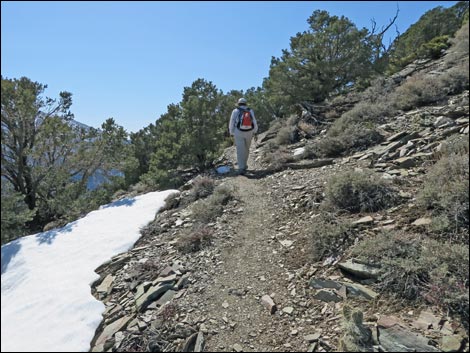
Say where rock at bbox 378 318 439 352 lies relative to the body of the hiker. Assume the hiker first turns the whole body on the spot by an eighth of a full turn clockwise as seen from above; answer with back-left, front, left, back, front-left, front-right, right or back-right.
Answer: back-right

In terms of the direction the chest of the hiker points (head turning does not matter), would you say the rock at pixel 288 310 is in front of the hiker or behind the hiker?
behind

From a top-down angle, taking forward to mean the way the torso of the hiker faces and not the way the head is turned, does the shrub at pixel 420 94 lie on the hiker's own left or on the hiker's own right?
on the hiker's own right

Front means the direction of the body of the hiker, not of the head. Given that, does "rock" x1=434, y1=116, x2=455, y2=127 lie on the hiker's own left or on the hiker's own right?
on the hiker's own right

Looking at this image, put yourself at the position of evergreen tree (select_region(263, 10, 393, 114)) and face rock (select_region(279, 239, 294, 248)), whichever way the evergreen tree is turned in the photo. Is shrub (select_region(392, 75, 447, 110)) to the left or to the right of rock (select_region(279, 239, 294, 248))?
left

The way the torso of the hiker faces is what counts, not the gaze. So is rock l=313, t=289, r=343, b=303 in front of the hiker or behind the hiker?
behind

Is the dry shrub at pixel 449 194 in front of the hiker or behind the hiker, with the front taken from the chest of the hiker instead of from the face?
behind

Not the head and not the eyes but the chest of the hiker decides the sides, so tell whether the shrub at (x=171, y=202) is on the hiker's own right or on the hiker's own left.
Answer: on the hiker's own left

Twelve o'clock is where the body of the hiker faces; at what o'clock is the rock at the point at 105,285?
The rock is roughly at 7 o'clock from the hiker.

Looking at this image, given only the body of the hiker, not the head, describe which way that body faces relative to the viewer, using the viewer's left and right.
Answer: facing away from the viewer

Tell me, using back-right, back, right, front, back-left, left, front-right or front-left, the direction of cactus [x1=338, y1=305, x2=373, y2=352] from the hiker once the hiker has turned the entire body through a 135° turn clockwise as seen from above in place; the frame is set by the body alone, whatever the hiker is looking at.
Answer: front-right

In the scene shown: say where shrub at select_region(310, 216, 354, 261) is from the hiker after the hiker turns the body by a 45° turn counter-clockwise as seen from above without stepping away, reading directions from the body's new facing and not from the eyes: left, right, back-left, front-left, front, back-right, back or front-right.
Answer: back-left

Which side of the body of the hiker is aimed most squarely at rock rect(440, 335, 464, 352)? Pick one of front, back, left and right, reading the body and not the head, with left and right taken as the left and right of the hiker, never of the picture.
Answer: back

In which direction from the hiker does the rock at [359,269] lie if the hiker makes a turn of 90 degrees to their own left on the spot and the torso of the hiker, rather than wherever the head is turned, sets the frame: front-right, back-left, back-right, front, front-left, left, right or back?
left

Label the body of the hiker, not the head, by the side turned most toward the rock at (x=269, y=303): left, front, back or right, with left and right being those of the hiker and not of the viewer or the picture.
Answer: back

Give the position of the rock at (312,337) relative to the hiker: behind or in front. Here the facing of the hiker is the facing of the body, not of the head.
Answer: behind
